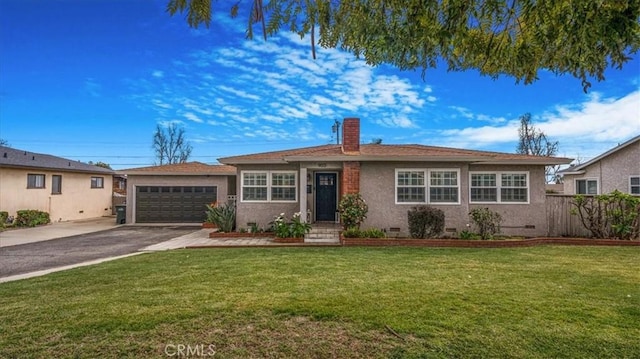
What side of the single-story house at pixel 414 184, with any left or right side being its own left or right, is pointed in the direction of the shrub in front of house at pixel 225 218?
right

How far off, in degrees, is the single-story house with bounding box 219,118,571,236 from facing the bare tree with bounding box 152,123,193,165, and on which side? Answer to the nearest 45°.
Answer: approximately 135° to its right

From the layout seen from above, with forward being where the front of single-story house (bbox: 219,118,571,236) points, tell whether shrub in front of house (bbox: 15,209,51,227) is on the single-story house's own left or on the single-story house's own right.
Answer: on the single-story house's own right

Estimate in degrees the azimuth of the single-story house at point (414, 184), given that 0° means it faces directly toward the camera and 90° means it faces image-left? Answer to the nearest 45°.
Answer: approximately 0°

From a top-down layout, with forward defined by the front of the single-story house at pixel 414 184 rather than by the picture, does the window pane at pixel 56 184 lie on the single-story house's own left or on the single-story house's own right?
on the single-story house's own right

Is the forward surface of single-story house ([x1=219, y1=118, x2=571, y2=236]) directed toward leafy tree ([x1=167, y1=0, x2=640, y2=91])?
yes

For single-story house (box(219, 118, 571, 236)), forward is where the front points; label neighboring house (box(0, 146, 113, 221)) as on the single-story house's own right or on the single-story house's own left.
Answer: on the single-story house's own right

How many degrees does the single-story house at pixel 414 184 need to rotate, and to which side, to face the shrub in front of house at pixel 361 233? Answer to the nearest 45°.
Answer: approximately 45° to its right

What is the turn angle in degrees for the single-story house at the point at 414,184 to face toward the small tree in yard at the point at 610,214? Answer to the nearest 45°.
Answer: approximately 90° to its left

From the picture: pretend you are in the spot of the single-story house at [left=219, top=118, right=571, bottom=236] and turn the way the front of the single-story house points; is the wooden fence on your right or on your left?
on your left
